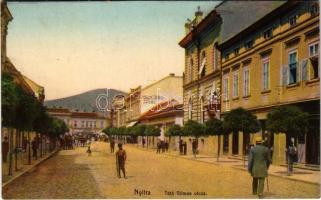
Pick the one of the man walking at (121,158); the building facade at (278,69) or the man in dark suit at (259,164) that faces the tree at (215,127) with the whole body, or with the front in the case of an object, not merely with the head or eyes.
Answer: the man in dark suit

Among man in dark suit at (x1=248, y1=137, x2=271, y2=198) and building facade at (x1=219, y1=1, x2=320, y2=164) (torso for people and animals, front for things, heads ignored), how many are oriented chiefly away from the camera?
1

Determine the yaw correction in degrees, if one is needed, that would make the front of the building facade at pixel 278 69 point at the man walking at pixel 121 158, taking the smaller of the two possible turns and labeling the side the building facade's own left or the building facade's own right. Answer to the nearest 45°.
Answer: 0° — it already faces them

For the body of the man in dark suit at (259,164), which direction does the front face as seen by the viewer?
away from the camera

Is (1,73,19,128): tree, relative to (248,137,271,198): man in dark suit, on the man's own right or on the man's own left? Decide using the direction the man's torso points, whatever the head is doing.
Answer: on the man's own left

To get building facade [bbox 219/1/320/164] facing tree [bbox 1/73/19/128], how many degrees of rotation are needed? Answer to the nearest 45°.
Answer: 0° — it already faces it

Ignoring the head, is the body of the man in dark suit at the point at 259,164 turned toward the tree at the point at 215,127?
yes

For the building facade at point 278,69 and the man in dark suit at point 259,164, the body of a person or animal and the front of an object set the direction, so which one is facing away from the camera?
the man in dark suit

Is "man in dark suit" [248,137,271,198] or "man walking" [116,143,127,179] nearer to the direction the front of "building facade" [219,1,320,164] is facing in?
the man walking
